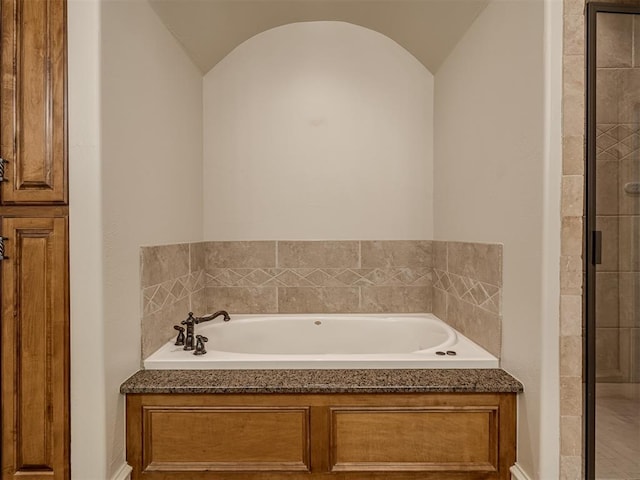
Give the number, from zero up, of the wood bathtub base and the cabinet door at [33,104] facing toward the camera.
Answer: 2

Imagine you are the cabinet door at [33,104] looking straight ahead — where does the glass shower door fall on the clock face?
The glass shower door is roughly at 10 o'clock from the cabinet door.

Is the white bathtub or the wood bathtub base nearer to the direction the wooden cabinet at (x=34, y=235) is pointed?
the wood bathtub base

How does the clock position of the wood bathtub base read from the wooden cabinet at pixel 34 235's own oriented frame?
The wood bathtub base is roughly at 10 o'clock from the wooden cabinet.

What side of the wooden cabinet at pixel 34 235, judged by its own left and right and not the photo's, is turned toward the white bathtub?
left

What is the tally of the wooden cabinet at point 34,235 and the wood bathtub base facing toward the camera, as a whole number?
2

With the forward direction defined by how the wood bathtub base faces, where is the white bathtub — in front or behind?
behind

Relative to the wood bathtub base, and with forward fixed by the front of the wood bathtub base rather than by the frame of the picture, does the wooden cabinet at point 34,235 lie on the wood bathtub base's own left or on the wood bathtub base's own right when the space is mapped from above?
on the wood bathtub base's own right

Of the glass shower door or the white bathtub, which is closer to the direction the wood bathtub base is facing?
the glass shower door

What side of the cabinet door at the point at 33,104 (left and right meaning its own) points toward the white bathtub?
left

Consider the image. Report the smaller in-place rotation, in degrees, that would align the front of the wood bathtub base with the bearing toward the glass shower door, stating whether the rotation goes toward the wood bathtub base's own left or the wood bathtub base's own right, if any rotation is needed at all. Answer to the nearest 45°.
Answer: approximately 90° to the wood bathtub base's own left
